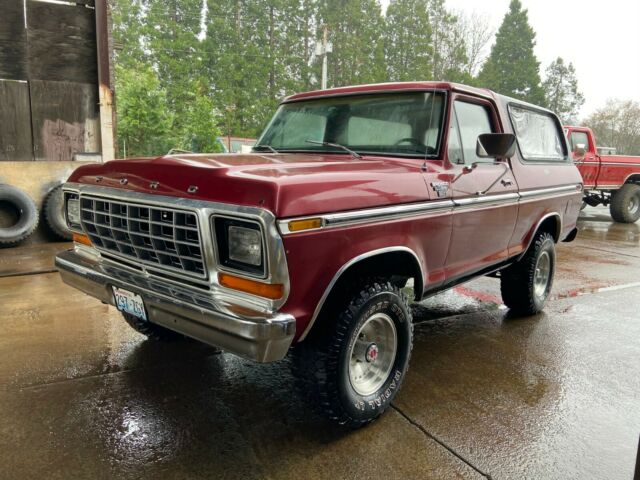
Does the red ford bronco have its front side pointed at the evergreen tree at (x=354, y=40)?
no

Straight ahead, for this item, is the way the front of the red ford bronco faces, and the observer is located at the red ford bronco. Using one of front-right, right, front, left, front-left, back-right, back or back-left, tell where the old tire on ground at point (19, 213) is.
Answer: right

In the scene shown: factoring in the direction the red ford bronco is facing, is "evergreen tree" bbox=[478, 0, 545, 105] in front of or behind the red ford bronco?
behind

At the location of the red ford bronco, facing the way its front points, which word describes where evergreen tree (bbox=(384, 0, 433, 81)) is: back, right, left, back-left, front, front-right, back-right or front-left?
back-right

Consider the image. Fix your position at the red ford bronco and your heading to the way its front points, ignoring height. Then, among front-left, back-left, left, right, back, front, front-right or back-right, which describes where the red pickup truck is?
back

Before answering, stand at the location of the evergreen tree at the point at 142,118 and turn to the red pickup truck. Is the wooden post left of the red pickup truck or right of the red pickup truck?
right

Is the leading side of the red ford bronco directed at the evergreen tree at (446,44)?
no

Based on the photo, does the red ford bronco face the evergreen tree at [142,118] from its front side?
no

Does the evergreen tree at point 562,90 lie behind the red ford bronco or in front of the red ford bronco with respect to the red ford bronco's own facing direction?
behind

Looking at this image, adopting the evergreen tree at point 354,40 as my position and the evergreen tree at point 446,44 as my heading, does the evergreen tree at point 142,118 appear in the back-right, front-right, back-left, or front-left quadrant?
back-right

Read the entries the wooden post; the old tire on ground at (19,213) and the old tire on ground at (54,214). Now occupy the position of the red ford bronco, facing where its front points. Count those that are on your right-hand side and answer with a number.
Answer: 3
